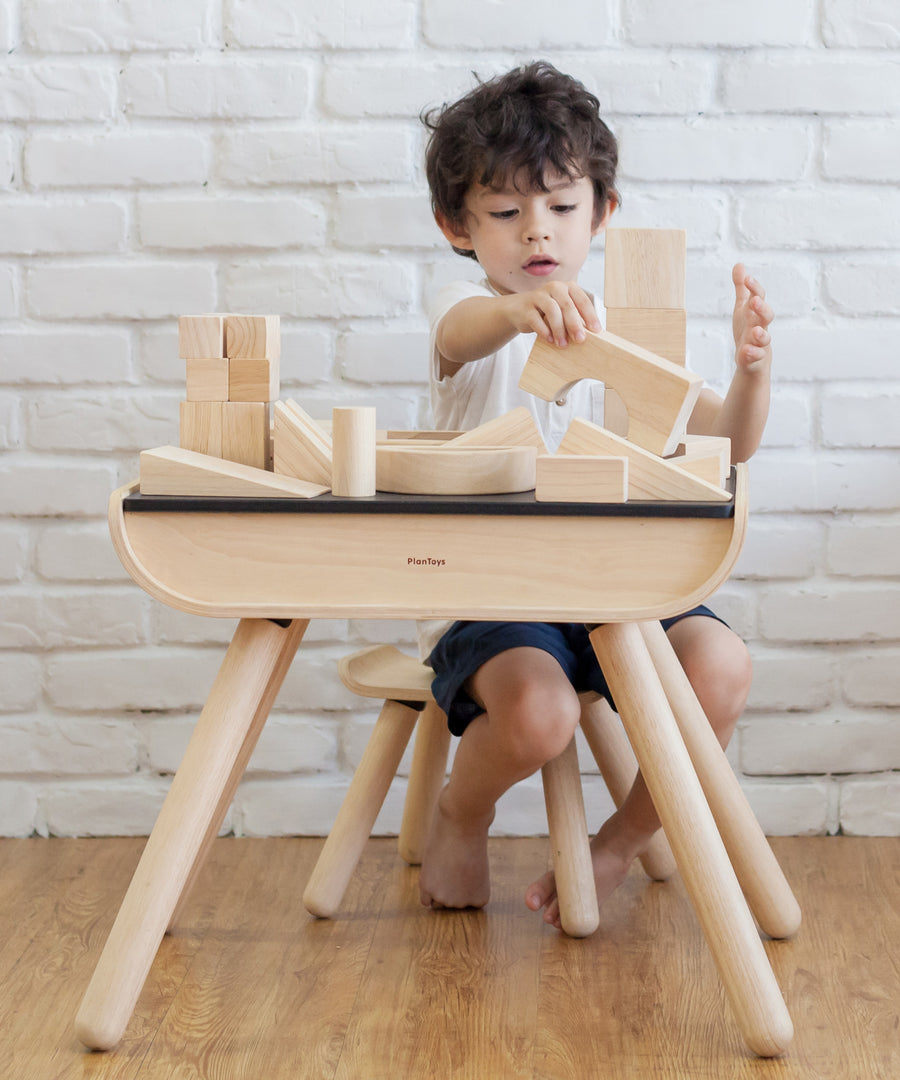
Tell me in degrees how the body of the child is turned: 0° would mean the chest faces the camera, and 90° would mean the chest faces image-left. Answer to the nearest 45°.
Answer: approximately 315°
